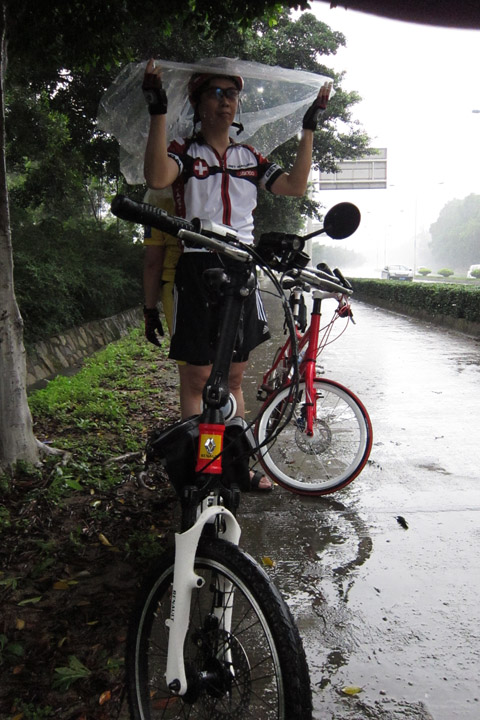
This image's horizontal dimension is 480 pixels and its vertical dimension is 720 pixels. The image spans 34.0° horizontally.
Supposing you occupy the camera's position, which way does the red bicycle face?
facing the viewer and to the right of the viewer

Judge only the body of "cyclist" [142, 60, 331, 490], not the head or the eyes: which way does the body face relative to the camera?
toward the camera

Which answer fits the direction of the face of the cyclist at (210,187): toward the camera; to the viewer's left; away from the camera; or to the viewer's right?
toward the camera

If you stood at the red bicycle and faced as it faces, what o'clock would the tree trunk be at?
The tree trunk is roughly at 4 o'clock from the red bicycle.

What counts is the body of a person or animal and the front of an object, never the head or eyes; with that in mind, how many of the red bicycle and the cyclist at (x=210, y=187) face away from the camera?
0
